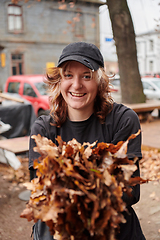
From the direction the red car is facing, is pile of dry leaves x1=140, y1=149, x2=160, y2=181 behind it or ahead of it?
ahead

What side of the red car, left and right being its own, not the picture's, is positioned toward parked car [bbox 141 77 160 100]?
left

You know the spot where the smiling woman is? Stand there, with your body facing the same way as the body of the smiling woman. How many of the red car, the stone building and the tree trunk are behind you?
3

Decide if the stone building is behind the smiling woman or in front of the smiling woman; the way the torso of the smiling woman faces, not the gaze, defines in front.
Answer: behind

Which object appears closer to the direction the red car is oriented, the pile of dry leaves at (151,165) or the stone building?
the pile of dry leaves

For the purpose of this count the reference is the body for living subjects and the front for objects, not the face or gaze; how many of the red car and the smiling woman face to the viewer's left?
0

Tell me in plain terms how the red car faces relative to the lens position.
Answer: facing the viewer and to the right of the viewer

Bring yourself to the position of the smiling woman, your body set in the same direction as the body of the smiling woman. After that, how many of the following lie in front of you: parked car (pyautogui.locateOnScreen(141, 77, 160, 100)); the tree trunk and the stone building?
0

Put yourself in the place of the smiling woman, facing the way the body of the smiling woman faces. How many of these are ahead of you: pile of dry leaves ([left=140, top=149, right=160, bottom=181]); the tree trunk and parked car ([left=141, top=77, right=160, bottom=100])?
0

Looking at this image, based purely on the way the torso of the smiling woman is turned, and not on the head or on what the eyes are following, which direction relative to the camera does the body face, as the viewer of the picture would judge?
toward the camera

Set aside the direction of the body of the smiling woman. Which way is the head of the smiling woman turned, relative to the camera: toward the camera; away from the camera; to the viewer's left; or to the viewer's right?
toward the camera

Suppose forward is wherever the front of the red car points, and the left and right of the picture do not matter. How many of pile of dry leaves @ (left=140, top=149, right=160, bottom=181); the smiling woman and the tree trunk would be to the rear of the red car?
0

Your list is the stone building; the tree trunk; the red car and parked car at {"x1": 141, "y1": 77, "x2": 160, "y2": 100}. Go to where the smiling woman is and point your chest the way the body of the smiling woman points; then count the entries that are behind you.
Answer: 4

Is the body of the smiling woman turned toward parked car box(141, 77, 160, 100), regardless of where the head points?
no

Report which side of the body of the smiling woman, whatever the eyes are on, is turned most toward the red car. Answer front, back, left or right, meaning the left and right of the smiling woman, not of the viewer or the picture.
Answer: back
